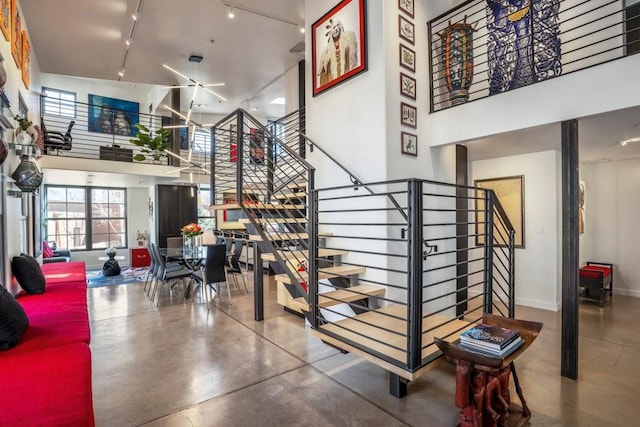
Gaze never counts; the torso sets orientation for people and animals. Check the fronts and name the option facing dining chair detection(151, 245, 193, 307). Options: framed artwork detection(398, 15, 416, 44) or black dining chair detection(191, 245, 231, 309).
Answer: the black dining chair

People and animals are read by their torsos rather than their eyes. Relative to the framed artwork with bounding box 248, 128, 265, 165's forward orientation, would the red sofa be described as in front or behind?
in front

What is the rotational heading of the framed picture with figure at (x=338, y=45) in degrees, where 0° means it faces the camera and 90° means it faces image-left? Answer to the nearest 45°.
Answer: approximately 45°

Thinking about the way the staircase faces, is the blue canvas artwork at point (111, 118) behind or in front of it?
behind

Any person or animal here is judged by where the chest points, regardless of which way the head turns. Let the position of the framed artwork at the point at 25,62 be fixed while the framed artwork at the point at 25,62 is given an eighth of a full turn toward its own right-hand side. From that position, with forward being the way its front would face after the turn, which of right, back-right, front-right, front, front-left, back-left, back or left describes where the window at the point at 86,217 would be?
back-left

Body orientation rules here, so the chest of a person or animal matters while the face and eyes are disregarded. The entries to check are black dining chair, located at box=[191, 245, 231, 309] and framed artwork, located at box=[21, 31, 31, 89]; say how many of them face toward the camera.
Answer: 0

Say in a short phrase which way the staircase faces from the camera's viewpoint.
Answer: facing the viewer and to the right of the viewer

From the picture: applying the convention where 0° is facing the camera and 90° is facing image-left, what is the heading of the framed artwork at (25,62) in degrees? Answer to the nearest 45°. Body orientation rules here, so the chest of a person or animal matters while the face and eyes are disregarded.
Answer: approximately 270°

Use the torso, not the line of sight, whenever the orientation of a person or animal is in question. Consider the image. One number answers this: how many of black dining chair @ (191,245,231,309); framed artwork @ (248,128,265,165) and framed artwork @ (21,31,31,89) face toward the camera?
1

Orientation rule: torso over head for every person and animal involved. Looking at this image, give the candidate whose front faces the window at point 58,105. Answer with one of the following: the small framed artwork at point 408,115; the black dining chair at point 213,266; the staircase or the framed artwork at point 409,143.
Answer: the black dining chair

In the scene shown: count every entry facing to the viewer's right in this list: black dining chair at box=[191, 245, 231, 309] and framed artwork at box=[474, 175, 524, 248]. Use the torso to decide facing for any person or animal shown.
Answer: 0

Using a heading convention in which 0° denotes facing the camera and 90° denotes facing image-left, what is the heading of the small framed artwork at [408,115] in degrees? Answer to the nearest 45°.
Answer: approximately 315°

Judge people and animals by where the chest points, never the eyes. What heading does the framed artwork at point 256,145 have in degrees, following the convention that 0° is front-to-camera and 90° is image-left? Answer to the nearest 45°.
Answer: approximately 0°

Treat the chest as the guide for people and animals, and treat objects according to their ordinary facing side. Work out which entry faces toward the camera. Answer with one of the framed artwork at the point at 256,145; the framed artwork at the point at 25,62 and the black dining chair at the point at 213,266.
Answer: the framed artwork at the point at 256,145

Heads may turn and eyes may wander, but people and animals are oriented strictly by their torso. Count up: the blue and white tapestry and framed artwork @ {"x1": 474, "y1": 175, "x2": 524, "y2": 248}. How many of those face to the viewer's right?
0

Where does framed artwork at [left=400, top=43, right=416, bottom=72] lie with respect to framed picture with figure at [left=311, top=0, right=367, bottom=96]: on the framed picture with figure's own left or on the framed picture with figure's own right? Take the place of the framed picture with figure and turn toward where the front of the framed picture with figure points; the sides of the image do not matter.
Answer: on the framed picture with figure's own left

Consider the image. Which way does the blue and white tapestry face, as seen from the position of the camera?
facing the viewer and to the left of the viewer
